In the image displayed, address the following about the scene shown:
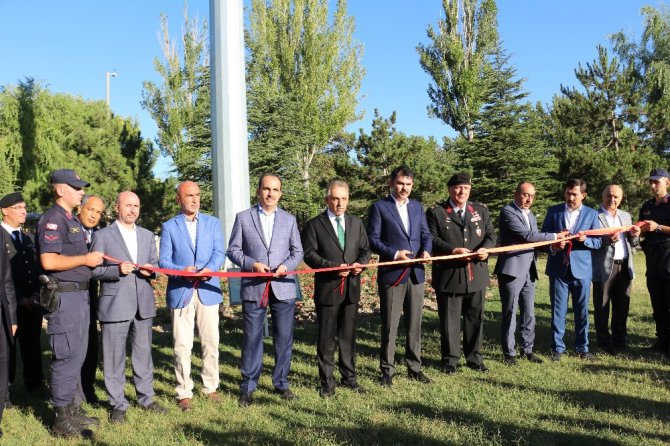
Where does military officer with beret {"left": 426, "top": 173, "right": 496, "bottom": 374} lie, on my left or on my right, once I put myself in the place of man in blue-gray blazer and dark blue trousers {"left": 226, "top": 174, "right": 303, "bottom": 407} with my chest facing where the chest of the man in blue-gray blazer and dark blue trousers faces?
on my left

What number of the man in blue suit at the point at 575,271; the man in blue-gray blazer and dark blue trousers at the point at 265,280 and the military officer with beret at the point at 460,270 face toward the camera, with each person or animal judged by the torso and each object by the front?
3

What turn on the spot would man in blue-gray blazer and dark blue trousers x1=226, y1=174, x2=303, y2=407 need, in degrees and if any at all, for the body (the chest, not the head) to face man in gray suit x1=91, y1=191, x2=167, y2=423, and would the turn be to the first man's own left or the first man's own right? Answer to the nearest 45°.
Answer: approximately 90° to the first man's own right

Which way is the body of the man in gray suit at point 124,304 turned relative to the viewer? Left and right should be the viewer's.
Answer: facing the viewer and to the right of the viewer

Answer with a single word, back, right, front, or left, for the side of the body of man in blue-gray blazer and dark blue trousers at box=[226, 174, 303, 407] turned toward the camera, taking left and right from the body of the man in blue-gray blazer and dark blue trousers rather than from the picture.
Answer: front

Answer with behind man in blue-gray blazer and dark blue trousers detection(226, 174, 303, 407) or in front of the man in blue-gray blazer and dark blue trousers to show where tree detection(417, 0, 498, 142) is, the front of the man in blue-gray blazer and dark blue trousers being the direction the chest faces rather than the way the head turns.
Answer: behind

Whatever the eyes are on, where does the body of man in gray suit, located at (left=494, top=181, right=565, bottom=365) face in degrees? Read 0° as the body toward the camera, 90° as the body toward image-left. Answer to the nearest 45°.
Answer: approximately 315°

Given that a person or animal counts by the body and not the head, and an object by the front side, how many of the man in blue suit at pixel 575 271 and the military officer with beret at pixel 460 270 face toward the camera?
2

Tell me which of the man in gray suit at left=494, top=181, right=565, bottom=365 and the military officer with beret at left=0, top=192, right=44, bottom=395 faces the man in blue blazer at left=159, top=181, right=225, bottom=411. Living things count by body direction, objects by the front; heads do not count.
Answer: the military officer with beret

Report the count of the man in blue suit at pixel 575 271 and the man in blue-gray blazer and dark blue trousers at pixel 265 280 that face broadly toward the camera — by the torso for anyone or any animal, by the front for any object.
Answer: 2

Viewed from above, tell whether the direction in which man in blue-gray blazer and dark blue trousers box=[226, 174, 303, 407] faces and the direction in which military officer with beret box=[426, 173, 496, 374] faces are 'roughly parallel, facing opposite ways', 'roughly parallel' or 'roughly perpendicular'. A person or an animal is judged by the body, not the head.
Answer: roughly parallel

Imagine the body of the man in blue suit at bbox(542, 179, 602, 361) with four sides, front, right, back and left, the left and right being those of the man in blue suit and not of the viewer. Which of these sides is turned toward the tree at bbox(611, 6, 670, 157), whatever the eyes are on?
back

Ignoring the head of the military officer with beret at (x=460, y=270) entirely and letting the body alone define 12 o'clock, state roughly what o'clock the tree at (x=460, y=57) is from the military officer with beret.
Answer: The tree is roughly at 6 o'clock from the military officer with beret.

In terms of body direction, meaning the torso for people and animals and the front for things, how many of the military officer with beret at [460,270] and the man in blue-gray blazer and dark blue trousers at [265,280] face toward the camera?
2
